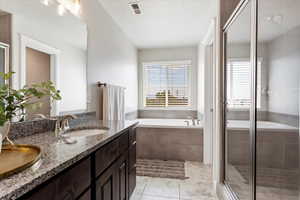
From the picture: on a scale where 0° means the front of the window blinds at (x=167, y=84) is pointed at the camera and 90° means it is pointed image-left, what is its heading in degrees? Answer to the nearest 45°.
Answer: approximately 0°

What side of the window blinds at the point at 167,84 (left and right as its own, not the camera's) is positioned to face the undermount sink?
front

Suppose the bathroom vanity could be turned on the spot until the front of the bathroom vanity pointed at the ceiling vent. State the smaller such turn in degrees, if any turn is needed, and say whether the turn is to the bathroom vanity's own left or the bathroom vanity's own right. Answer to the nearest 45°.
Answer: approximately 90° to the bathroom vanity's own left

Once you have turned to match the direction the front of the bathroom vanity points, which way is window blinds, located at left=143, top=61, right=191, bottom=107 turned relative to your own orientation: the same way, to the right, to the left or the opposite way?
to the right

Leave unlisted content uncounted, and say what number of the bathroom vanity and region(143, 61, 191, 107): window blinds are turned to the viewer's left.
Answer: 0

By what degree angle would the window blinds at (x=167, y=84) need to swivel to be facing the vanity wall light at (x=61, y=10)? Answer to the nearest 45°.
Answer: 0° — it already faces it

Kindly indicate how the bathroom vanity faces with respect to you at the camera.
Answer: facing the viewer and to the right of the viewer

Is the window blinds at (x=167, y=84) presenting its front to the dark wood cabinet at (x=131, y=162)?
yes
